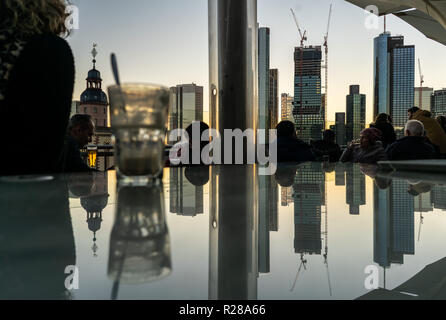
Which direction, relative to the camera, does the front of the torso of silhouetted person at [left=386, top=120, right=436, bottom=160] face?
away from the camera

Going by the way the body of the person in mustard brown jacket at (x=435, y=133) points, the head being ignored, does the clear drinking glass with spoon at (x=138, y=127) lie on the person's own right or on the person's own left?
on the person's own left

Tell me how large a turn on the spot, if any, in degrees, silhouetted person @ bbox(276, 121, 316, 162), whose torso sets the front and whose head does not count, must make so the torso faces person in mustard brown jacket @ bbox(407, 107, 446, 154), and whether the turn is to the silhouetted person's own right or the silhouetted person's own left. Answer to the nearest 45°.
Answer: approximately 45° to the silhouetted person's own right

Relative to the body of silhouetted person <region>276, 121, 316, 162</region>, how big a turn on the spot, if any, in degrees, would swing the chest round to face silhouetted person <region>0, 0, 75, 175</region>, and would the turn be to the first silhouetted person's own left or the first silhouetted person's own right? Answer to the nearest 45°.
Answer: approximately 180°

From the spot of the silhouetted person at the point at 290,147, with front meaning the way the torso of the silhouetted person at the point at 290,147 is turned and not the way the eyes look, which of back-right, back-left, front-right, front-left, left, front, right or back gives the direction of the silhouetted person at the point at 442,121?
front-right

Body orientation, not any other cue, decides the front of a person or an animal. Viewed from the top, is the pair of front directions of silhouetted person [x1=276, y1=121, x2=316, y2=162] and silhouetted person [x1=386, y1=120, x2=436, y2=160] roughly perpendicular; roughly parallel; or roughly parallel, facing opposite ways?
roughly parallel

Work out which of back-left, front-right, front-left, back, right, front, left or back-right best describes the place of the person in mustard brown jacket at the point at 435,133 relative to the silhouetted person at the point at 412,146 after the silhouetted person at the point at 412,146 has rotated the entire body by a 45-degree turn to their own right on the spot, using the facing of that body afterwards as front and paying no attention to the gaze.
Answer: front-left

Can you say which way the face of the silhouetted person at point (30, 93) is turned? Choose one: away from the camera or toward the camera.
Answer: away from the camera

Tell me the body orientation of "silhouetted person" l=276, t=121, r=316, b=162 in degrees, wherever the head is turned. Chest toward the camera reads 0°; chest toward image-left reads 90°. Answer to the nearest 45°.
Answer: approximately 180°

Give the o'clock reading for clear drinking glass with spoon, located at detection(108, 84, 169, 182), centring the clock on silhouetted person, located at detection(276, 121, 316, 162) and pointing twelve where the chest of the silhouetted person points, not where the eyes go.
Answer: The clear drinking glass with spoon is roughly at 6 o'clock from the silhouetted person.

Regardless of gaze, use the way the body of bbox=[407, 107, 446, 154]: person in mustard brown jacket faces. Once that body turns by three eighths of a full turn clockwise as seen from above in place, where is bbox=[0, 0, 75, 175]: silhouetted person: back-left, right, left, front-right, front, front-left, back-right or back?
back-right

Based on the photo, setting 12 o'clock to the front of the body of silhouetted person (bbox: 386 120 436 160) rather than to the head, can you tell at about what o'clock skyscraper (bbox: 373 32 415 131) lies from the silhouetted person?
The skyscraper is roughly at 12 o'clock from the silhouetted person.

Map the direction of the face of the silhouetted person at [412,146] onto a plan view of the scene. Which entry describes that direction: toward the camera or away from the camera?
away from the camera

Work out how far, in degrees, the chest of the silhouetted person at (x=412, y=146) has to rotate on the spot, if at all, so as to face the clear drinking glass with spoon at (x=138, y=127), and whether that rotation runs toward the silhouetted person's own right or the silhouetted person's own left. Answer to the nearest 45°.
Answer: approximately 180°

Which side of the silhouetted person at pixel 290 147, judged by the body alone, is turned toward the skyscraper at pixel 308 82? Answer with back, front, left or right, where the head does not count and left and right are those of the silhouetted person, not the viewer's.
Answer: front
